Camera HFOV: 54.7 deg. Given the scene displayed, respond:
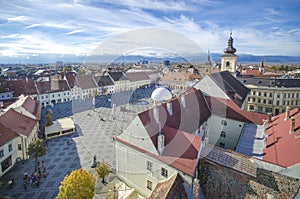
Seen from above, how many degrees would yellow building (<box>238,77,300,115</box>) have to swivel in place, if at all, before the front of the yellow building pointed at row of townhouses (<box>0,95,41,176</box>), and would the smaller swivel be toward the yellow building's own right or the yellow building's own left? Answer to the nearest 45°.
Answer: approximately 45° to the yellow building's own right

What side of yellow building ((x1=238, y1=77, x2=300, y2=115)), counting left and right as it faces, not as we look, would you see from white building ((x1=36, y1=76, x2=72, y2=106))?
right

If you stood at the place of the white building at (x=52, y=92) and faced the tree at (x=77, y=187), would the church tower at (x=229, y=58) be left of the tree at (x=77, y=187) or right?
left

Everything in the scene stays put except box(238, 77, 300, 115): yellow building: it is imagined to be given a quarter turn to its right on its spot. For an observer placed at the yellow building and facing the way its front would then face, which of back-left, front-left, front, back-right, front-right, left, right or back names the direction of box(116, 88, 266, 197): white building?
left

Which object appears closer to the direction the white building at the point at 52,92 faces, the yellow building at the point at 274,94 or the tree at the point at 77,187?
the tree

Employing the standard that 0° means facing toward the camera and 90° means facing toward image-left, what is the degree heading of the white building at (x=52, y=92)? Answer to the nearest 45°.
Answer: approximately 0°

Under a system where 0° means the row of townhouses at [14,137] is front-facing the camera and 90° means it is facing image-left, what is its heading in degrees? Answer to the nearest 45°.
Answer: approximately 315°

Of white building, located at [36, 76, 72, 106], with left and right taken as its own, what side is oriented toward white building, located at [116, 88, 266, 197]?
front

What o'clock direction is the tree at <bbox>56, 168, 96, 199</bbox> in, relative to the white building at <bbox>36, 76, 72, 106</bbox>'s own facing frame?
The tree is roughly at 12 o'clock from the white building.

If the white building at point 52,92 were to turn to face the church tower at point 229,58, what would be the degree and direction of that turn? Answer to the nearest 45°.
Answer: approximately 45° to its left

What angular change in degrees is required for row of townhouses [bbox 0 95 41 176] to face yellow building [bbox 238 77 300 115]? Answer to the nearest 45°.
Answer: approximately 45° to its left

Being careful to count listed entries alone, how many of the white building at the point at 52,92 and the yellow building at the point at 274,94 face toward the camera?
2

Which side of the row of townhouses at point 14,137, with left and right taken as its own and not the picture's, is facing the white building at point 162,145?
front
